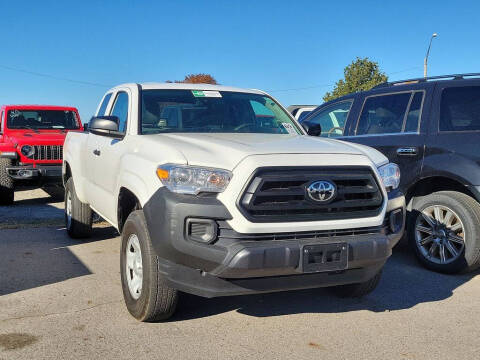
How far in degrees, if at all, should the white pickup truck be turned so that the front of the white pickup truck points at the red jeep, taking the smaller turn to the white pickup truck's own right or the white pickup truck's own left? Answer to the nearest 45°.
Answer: approximately 180°

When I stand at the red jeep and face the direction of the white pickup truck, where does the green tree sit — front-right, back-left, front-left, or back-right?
back-left

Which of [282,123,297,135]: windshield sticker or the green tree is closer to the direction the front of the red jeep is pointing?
the windshield sticker

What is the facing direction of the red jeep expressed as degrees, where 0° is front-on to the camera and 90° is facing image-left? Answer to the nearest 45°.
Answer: approximately 315°

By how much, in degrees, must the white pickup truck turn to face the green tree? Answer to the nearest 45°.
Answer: approximately 135° to its left

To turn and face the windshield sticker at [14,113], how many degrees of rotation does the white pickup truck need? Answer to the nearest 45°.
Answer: approximately 180°

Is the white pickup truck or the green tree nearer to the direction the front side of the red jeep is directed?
the white pickup truck
